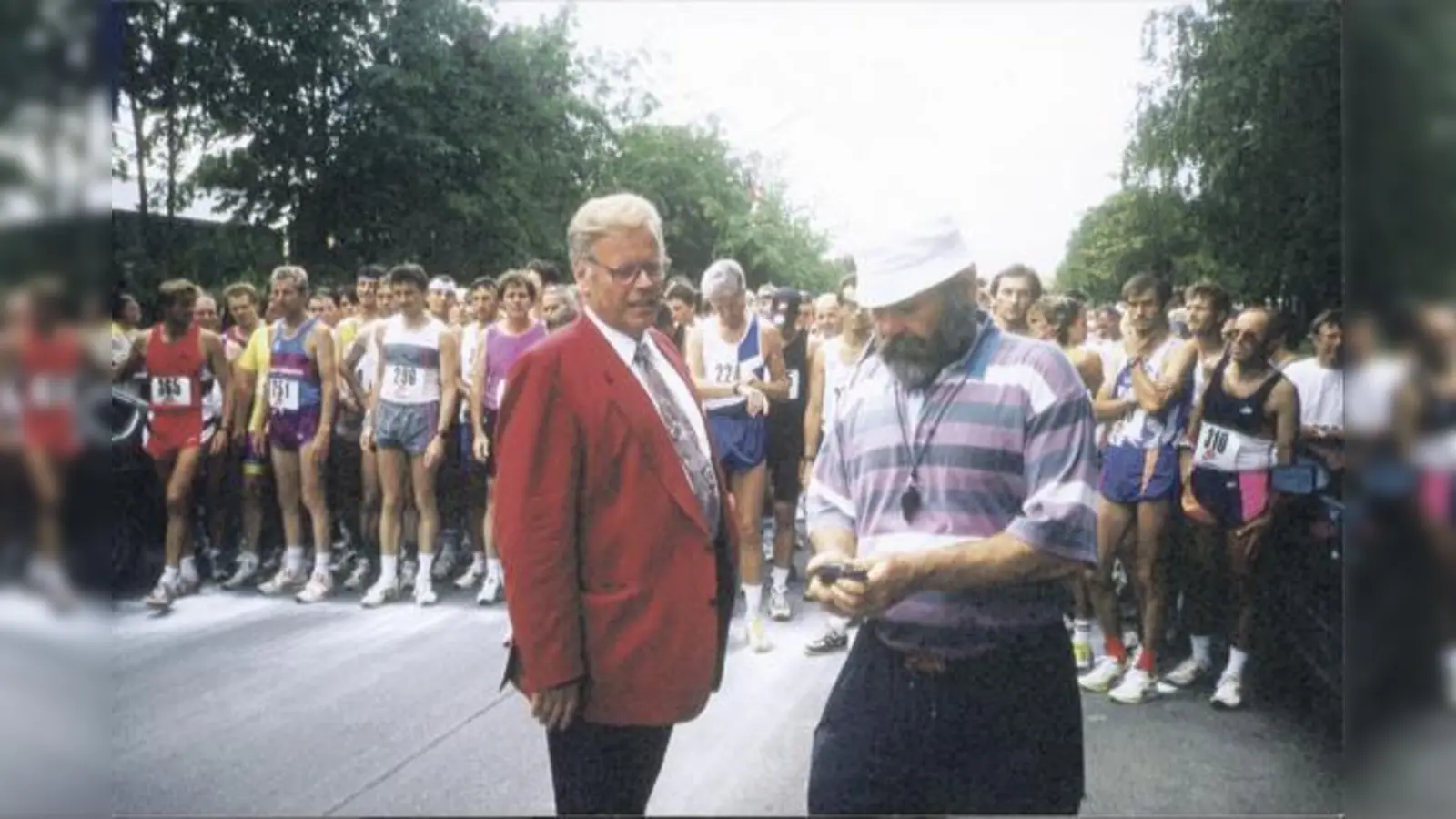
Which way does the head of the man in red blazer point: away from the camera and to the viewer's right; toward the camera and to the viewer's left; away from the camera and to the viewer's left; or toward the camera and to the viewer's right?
toward the camera and to the viewer's right

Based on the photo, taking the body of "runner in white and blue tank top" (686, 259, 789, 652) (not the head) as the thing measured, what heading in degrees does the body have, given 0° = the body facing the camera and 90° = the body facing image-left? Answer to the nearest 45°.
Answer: approximately 0°

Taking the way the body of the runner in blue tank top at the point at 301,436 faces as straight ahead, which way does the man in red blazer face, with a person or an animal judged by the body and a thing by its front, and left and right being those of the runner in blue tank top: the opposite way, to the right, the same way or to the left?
to the left

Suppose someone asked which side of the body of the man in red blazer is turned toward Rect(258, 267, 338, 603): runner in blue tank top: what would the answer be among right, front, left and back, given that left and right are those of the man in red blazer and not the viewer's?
back
